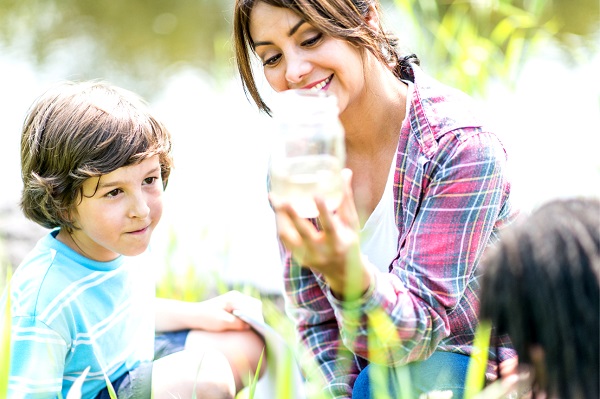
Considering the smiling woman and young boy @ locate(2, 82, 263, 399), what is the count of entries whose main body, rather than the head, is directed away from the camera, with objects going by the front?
0

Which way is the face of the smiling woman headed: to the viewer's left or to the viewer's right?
to the viewer's left

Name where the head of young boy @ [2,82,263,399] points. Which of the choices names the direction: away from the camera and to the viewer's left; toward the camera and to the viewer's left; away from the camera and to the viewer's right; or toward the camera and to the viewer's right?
toward the camera and to the viewer's right

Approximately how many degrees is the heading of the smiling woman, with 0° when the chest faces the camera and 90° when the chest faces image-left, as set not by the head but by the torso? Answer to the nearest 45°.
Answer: approximately 45°

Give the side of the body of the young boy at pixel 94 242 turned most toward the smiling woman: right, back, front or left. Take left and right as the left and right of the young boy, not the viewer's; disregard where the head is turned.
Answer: front

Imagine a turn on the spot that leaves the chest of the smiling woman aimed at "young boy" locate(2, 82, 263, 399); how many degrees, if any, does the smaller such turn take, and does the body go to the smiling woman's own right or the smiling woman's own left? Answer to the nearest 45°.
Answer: approximately 45° to the smiling woman's own right
